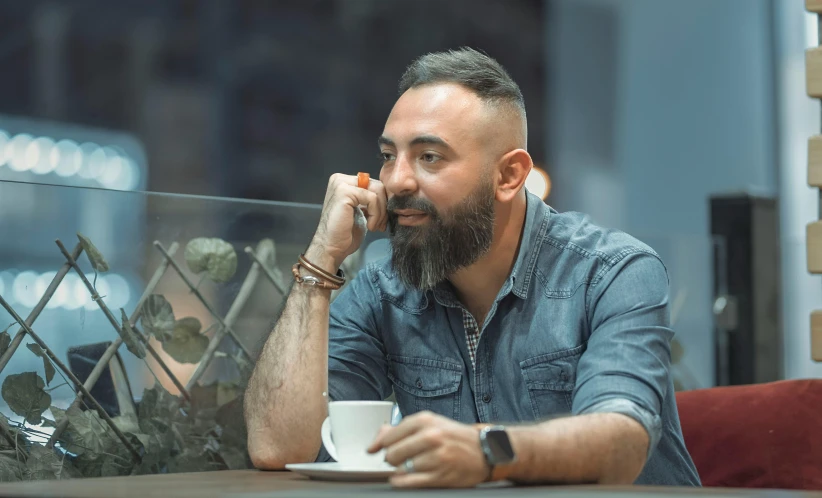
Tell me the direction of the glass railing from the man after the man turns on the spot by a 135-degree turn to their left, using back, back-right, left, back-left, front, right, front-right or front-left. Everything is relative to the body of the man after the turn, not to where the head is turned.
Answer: back

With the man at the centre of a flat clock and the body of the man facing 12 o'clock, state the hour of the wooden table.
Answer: The wooden table is roughly at 11 o'clock from the man.

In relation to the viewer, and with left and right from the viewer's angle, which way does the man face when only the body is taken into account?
facing the viewer and to the left of the viewer

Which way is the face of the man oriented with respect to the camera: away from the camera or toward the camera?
toward the camera
